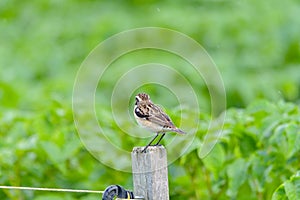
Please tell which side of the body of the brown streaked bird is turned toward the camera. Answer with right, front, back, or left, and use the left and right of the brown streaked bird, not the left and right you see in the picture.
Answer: left
